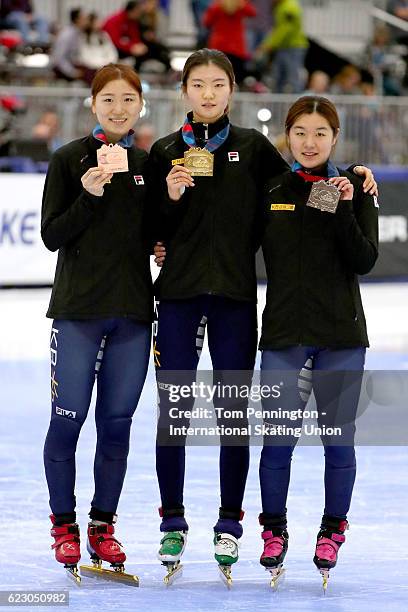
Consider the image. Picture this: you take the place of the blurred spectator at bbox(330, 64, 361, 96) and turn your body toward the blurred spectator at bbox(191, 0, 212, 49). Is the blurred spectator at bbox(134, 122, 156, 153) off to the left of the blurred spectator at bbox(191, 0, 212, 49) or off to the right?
left

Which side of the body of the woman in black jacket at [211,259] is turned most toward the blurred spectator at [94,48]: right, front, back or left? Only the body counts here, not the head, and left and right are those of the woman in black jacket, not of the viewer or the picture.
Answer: back

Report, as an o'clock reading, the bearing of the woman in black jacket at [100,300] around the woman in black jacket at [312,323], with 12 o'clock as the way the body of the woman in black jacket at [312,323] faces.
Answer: the woman in black jacket at [100,300] is roughly at 3 o'clock from the woman in black jacket at [312,323].

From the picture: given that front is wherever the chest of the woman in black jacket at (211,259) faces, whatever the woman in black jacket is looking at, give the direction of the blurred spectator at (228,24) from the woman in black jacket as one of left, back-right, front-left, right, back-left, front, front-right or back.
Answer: back

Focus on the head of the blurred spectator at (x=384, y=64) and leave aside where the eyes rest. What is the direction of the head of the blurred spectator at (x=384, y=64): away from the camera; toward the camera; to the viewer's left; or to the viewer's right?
toward the camera

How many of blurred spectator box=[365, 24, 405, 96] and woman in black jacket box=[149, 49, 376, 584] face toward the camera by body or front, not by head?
2

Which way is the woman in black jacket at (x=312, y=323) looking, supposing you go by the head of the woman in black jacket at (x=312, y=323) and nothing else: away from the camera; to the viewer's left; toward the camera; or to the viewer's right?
toward the camera

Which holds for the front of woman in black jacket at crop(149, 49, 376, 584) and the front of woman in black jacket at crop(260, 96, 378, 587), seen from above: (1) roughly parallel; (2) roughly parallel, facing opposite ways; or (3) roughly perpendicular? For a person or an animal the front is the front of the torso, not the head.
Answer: roughly parallel

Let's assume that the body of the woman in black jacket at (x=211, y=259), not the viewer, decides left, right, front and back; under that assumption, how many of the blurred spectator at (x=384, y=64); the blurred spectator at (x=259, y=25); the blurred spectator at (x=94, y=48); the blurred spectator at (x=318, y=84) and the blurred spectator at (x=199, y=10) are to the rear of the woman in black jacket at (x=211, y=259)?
5

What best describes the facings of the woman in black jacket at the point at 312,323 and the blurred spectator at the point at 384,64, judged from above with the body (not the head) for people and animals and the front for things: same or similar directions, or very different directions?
same or similar directions

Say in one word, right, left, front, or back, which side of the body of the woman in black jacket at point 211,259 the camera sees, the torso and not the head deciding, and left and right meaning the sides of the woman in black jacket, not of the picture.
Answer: front

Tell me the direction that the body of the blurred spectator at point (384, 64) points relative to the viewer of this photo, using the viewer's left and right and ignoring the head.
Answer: facing the viewer

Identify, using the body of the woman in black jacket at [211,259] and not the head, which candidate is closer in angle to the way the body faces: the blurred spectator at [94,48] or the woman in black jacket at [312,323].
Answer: the woman in black jacket

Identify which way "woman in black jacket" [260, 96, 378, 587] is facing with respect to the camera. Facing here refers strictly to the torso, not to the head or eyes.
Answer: toward the camera

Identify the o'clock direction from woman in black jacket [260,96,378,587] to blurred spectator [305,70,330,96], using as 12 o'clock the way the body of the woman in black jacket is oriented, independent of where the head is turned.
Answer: The blurred spectator is roughly at 6 o'clock from the woman in black jacket.

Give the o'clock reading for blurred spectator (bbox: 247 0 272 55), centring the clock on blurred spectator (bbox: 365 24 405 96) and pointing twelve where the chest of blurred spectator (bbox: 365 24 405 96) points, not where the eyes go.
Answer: blurred spectator (bbox: 247 0 272 55) is roughly at 2 o'clock from blurred spectator (bbox: 365 24 405 96).

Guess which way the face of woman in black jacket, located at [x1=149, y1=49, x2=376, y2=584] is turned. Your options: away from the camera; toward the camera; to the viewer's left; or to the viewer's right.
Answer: toward the camera
